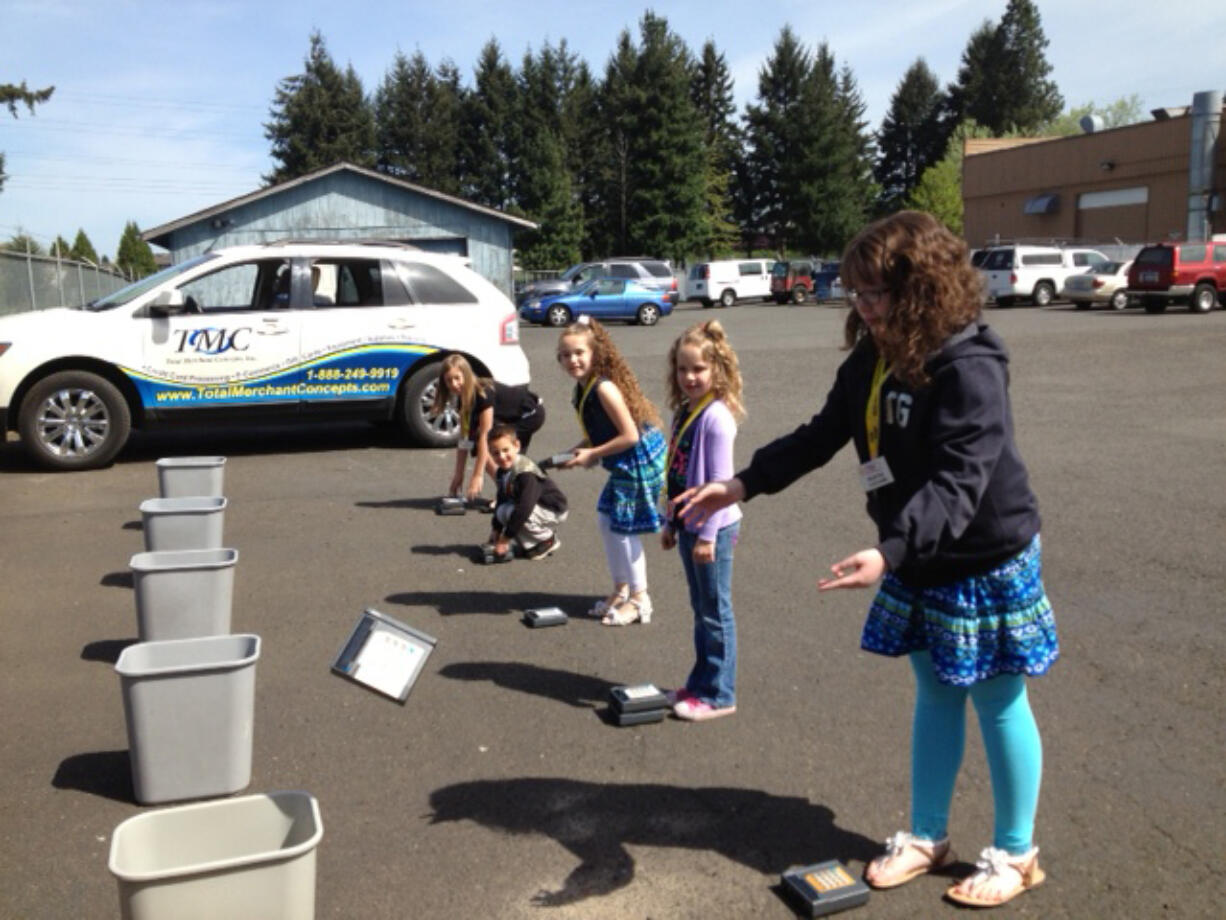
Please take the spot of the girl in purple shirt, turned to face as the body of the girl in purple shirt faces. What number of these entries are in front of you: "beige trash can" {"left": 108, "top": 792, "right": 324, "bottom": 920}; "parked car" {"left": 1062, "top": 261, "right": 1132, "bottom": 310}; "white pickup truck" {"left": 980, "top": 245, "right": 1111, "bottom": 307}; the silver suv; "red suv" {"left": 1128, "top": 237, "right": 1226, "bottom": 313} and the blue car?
1

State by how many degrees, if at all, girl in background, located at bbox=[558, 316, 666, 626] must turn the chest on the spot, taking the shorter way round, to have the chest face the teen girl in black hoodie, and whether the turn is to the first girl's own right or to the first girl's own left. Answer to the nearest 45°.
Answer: approximately 90° to the first girl's own left

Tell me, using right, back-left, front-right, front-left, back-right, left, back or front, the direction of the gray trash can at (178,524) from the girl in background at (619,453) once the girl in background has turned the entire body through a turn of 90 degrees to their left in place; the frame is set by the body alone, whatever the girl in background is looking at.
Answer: right

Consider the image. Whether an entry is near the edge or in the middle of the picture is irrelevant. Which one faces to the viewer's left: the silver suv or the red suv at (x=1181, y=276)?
the silver suv

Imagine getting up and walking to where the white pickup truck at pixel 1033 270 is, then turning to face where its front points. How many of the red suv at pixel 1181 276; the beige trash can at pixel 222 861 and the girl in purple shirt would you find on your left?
0

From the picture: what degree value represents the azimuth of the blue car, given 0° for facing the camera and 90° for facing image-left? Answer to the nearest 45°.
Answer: approximately 90°

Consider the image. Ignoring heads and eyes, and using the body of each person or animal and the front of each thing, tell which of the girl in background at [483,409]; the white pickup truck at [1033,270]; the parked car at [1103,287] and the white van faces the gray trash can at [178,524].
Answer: the girl in background

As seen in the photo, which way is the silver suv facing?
to the viewer's left

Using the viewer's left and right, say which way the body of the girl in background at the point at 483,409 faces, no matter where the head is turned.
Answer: facing the viewer and to the left of the viewer

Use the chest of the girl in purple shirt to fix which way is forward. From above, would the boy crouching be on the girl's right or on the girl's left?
on the girl's right

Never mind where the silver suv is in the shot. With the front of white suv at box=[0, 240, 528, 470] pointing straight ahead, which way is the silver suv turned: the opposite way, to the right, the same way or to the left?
the same way
